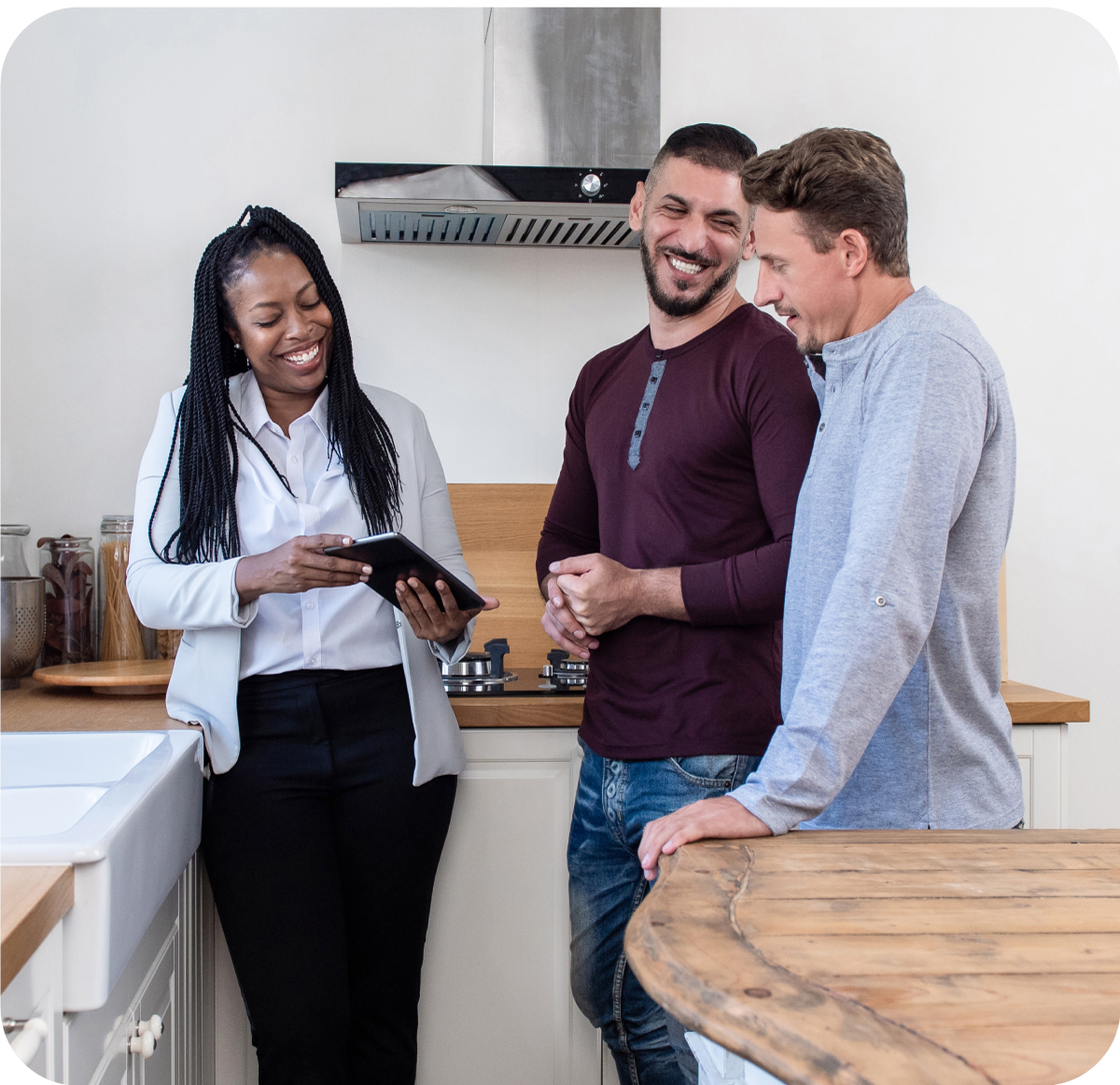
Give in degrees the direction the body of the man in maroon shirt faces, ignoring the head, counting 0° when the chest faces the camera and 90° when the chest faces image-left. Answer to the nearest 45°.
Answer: approximately 45°

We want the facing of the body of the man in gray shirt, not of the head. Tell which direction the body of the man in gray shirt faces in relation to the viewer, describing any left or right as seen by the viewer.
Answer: facing to the left of the viewer

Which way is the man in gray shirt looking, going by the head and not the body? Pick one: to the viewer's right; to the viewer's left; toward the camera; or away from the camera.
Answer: to the viewer's left
